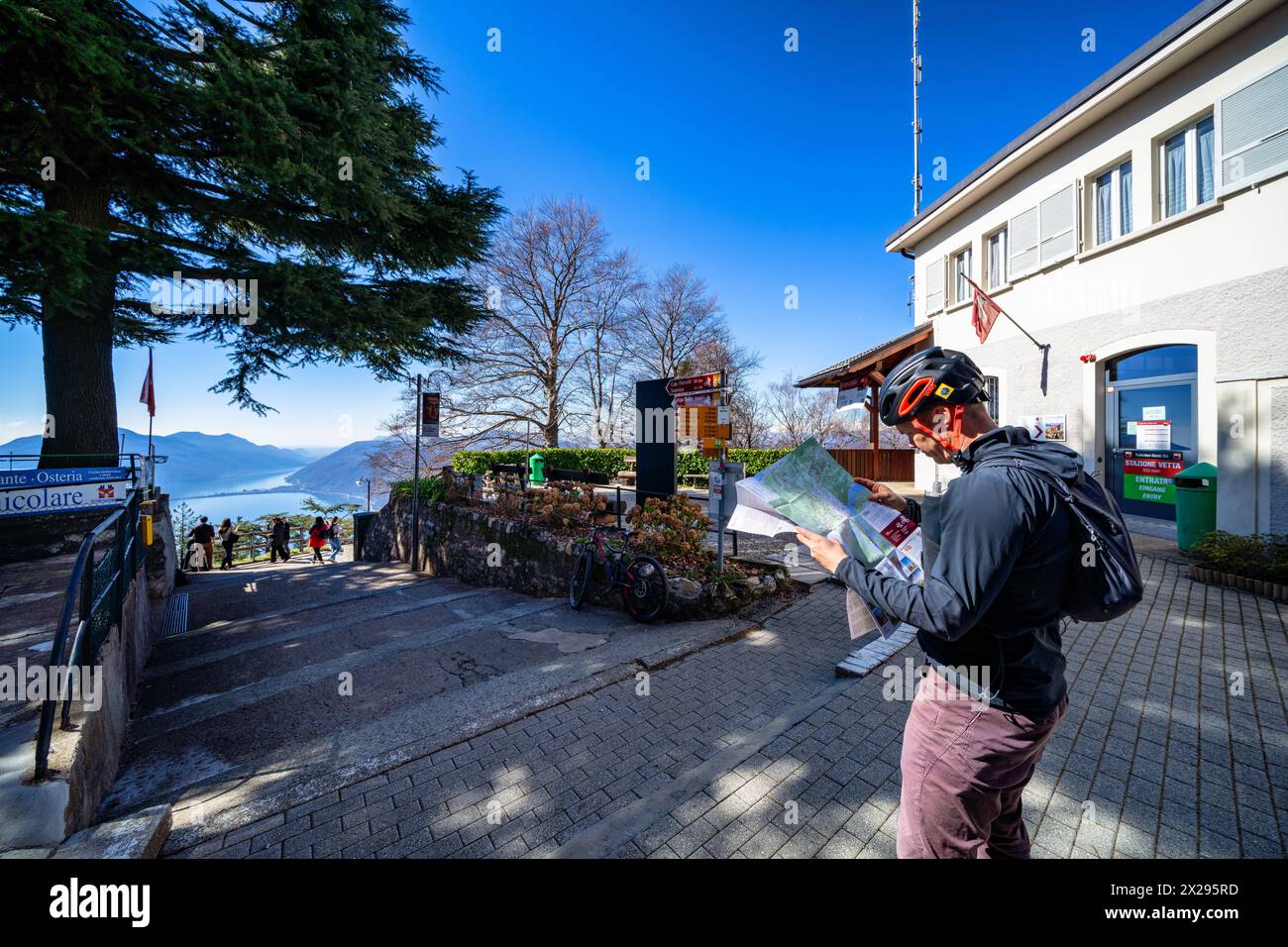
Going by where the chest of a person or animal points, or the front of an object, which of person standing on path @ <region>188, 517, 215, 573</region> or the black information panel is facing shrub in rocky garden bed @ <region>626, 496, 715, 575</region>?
the black information panel

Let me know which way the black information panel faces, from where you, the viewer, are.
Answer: facing the viewer

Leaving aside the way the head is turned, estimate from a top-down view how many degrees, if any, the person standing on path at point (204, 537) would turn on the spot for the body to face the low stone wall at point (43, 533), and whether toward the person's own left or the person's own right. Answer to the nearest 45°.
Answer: approximately 180°

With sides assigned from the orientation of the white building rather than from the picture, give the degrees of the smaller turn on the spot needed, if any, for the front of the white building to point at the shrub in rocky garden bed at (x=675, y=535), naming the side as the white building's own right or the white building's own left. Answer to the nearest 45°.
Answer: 0° — it already faces it

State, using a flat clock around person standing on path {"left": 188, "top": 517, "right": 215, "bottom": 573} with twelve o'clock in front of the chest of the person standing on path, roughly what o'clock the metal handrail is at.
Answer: The metal handrail is roughly at 6 o'clock from the person standing on path.

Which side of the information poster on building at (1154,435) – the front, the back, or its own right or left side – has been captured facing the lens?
front

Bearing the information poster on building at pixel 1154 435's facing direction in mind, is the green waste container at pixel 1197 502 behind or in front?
in front

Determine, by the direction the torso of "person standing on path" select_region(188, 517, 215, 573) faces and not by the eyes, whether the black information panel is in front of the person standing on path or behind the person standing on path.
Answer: behind

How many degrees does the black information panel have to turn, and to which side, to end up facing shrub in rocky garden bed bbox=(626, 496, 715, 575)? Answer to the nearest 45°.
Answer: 0° — it already faces it

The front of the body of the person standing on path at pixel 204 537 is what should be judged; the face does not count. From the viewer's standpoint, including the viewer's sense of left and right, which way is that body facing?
facing away from the viewer

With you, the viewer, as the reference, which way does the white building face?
facing the viewer and to the left of the viewer

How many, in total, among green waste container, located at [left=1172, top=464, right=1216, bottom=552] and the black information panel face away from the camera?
0

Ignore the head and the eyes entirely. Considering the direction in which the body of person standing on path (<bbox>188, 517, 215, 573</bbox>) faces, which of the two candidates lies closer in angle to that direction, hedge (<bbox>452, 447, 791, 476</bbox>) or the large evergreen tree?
the hedge
